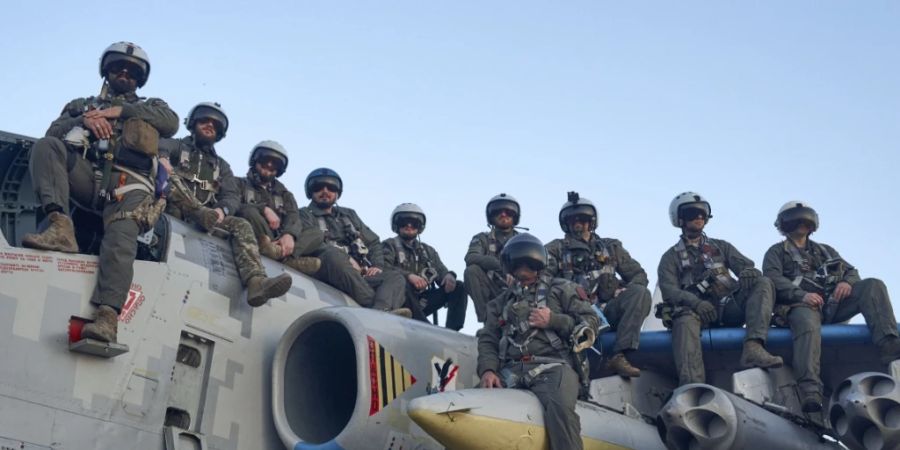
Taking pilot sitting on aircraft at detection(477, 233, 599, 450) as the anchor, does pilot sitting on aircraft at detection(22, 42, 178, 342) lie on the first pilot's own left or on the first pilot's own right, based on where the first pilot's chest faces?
on the first pilot's own right

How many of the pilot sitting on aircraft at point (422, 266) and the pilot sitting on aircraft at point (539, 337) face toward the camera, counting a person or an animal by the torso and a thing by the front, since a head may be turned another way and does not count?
2

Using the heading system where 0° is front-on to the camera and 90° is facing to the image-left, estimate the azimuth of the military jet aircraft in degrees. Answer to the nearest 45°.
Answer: approximately 45°

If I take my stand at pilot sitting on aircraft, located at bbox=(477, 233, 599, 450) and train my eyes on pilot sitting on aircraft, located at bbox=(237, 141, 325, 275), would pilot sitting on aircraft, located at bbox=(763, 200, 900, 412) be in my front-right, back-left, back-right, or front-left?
back-right

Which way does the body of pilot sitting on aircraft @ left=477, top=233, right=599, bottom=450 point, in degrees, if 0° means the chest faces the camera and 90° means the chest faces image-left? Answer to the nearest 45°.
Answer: approximately 0°

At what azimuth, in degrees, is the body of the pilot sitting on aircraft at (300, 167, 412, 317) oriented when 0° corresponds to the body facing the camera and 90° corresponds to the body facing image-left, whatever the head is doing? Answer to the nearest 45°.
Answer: approximately 315°
